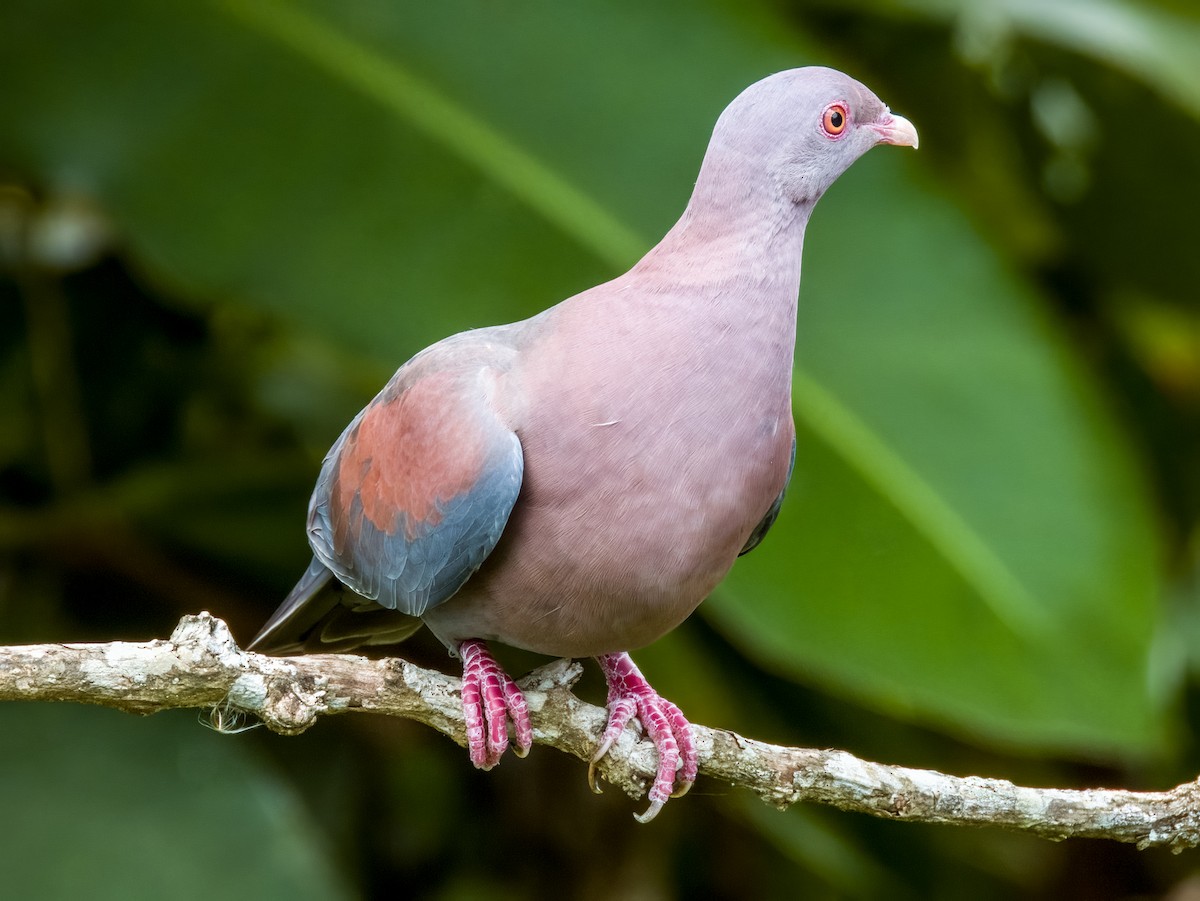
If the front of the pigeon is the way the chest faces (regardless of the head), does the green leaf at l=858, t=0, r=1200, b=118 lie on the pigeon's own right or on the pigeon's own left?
on the pigeon's own left

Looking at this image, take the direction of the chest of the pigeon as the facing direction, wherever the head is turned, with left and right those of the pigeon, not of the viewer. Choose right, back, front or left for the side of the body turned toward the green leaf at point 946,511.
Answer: left

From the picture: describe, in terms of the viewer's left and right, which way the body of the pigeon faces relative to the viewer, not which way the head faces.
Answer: facing the viewer and to the right of the viewer
